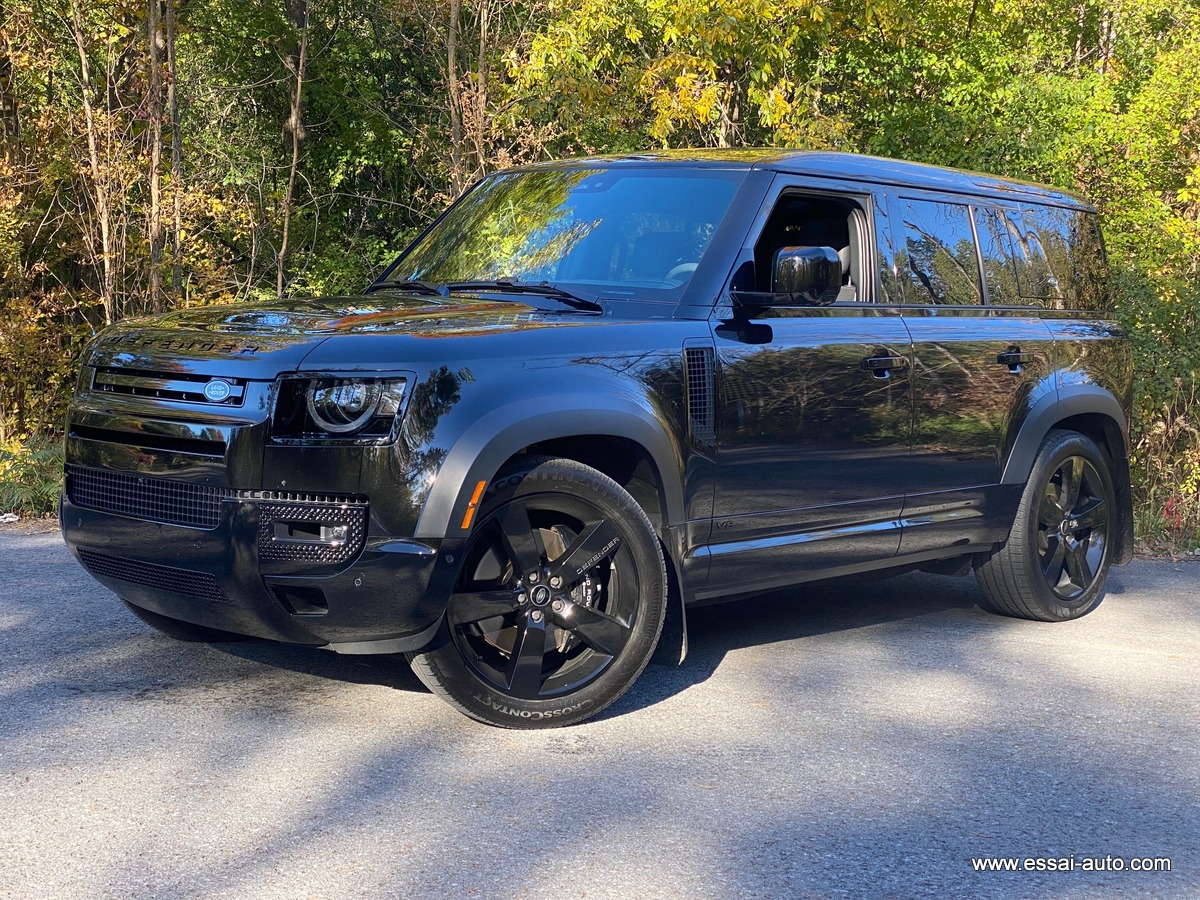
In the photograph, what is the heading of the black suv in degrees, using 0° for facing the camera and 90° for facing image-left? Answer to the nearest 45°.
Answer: approximately 45°
